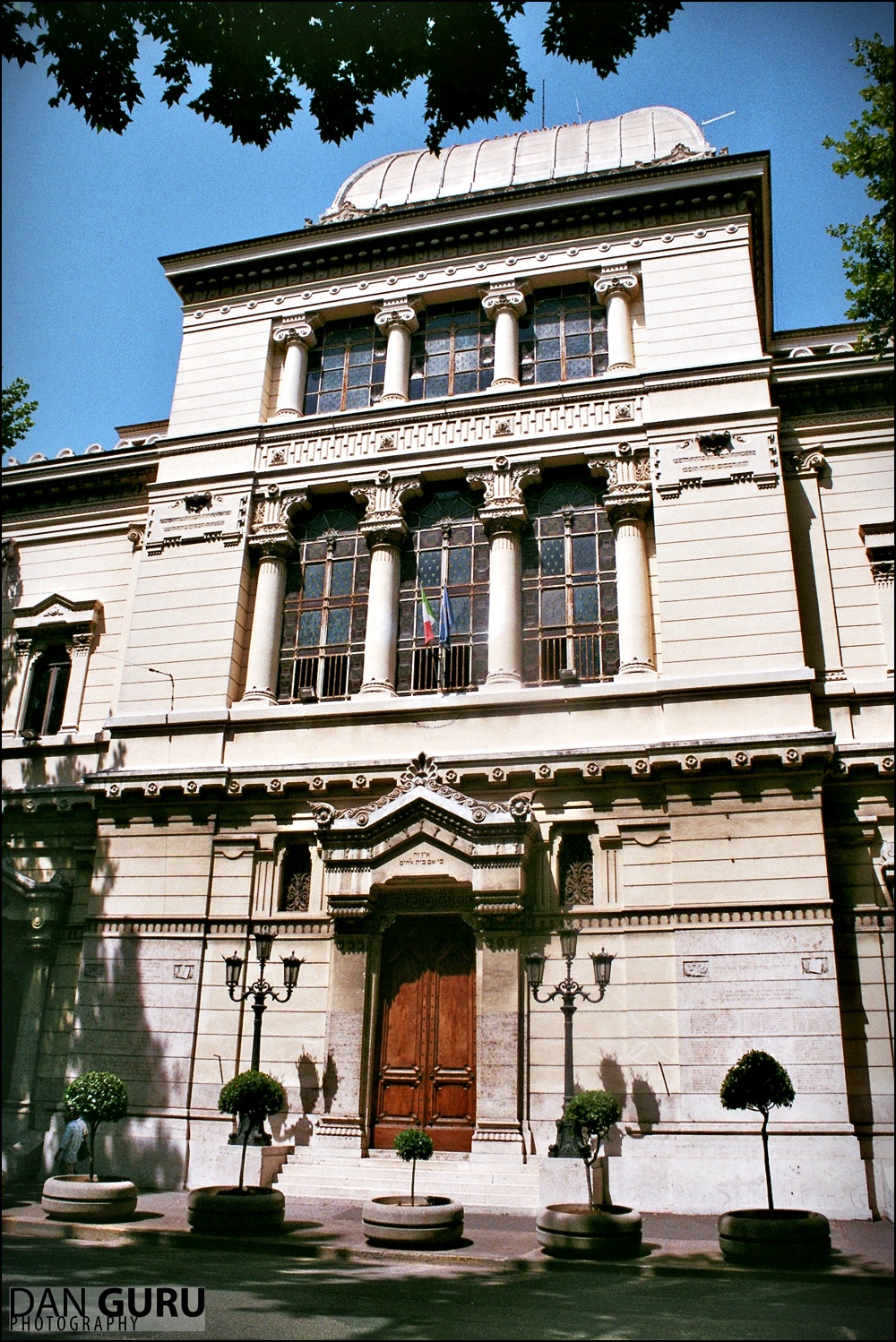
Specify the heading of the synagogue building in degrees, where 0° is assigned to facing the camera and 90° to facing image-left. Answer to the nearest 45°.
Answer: approximately 0°

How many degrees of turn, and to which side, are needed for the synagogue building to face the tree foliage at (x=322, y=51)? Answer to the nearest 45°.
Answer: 0° — it already faces it

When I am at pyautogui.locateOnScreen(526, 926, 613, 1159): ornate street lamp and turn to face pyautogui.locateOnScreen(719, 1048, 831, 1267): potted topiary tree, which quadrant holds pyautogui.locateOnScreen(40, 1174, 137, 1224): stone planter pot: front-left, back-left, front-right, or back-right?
back-right
